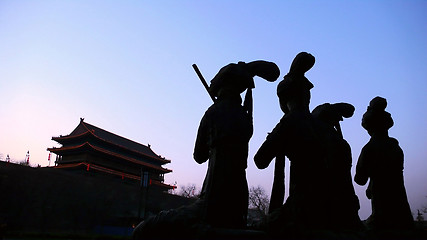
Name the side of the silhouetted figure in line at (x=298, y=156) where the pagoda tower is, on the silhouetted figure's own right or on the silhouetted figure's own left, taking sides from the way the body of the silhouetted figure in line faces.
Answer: on the silhouetted figure's own right

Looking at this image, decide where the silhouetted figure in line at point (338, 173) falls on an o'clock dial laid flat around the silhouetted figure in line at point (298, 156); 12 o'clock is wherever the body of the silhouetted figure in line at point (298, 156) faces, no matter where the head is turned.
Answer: the silhouetted figure in line at point (338, 173) is roughly at 4 o'clock from the silhouetted figure in line at point (298, 156).

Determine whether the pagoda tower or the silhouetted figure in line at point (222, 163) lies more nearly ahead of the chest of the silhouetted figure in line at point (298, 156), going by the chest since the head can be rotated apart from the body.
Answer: the silhouetted figure in line

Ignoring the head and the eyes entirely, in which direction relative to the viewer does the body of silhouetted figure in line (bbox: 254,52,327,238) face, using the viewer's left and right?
facing to the left of the viewer

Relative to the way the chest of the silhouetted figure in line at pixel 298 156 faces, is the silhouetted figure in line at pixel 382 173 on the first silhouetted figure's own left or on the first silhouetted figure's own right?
on the first silhouetted figure's own right
